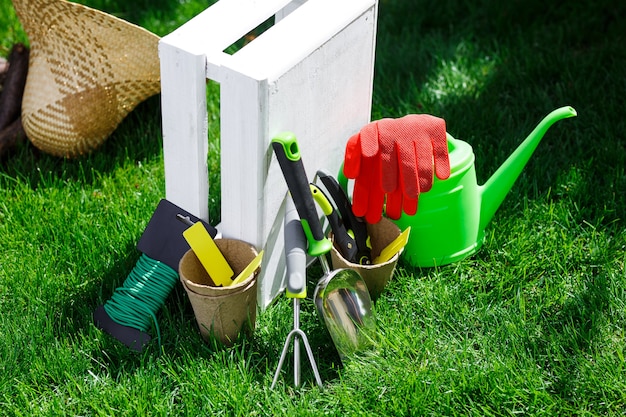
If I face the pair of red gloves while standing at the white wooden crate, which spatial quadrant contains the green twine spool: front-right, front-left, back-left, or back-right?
back-right

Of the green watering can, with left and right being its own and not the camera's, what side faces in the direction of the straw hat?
back

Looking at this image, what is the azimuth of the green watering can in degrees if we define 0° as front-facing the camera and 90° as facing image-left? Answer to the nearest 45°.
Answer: approximately 270°

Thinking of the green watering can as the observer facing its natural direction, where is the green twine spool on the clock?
The green twine spool is roughly at 5 o'clock from the green watering can.

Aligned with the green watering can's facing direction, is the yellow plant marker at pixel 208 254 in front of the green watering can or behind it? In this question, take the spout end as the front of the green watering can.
behind

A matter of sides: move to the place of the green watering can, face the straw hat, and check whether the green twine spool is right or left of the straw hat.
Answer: left
